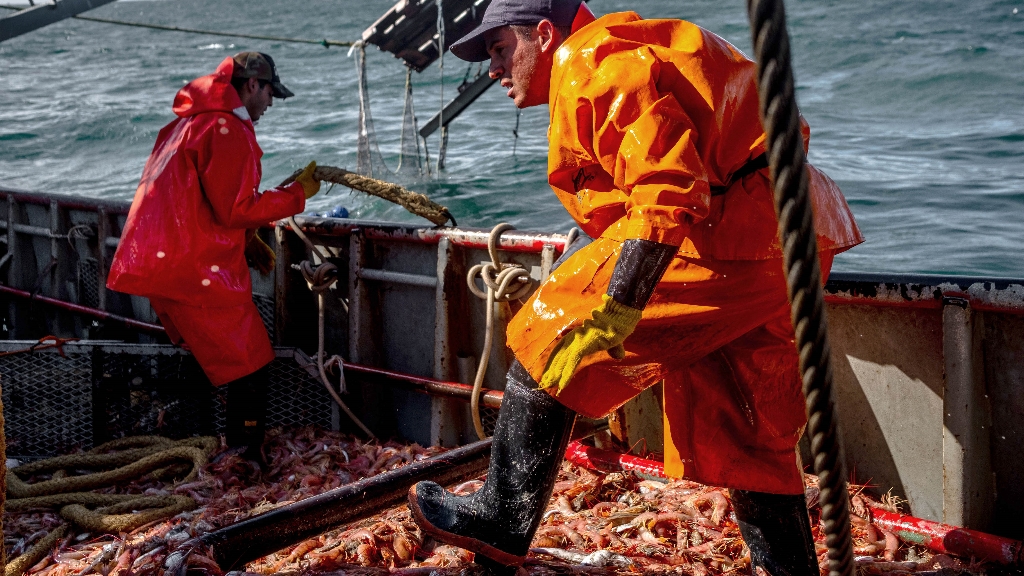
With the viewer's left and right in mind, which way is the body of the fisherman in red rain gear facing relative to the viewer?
facing to the right of the viewer

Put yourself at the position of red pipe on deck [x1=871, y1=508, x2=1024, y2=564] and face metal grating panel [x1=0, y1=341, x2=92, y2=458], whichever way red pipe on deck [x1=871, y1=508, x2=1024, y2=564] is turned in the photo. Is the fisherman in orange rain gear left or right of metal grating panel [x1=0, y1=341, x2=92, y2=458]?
left

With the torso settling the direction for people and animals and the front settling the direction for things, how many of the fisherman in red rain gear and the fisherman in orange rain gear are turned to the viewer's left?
1

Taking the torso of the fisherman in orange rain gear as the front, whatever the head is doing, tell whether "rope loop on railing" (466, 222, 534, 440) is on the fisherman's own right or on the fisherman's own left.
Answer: on the fisherman's own right

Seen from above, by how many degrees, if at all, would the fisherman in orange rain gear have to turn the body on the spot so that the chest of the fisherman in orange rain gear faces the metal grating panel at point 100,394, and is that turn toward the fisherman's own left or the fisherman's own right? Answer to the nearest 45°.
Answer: approximately 45° to the fisherman's own right

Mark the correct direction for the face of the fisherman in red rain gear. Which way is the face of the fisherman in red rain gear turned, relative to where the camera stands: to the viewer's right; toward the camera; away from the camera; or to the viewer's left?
to the viewer's right

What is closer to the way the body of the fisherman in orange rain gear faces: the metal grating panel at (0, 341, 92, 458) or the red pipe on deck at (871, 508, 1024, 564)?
the metal grating panel

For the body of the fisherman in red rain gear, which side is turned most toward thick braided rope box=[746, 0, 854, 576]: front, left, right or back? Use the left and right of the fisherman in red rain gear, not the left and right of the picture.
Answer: right

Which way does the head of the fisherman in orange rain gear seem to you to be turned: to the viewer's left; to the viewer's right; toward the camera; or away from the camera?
to the viewer's left

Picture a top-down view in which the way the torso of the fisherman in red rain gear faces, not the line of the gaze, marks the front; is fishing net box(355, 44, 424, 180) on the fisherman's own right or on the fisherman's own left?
on the fisherman's own left

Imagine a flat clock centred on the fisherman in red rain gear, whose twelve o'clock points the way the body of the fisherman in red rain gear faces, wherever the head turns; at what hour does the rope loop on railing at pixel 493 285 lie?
The rope loop on railing is roughly at 1 o'clock from the fisherman in red rain gear.

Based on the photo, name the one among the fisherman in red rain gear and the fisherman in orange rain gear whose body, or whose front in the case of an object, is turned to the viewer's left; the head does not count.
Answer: the fisherman in orange rain gear

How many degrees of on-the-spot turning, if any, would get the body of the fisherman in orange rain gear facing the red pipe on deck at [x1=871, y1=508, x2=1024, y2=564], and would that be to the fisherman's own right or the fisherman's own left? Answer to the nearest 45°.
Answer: approximately 135° to the fisherman's own right

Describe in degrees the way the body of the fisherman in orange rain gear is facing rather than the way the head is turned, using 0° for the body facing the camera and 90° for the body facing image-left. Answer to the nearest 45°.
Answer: approximately 90°
